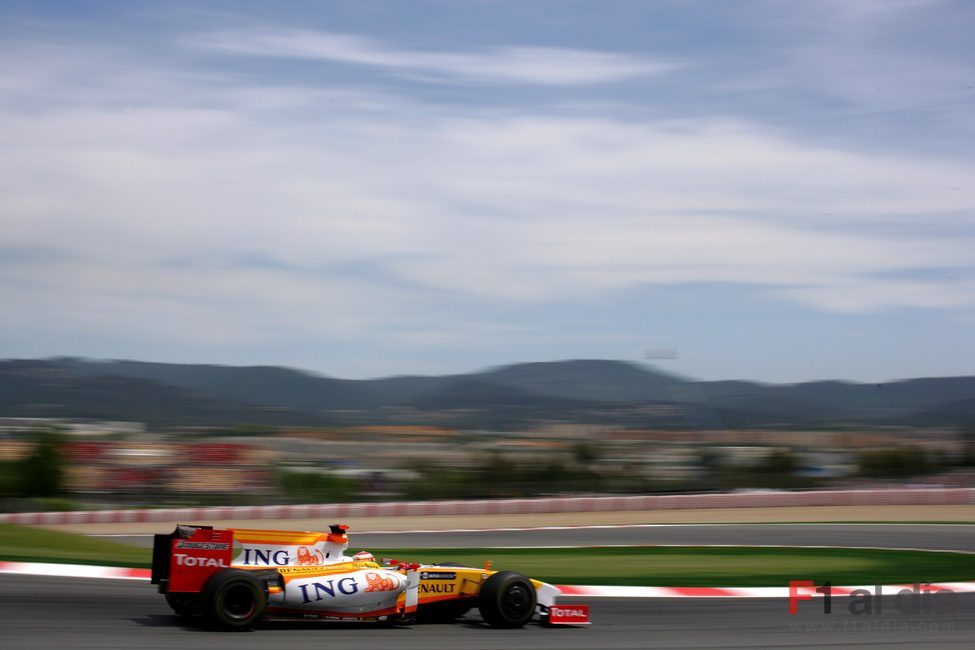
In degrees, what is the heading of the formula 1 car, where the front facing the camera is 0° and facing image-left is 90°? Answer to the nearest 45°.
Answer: approximately 270°

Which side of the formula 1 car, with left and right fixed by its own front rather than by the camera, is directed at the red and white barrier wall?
left
